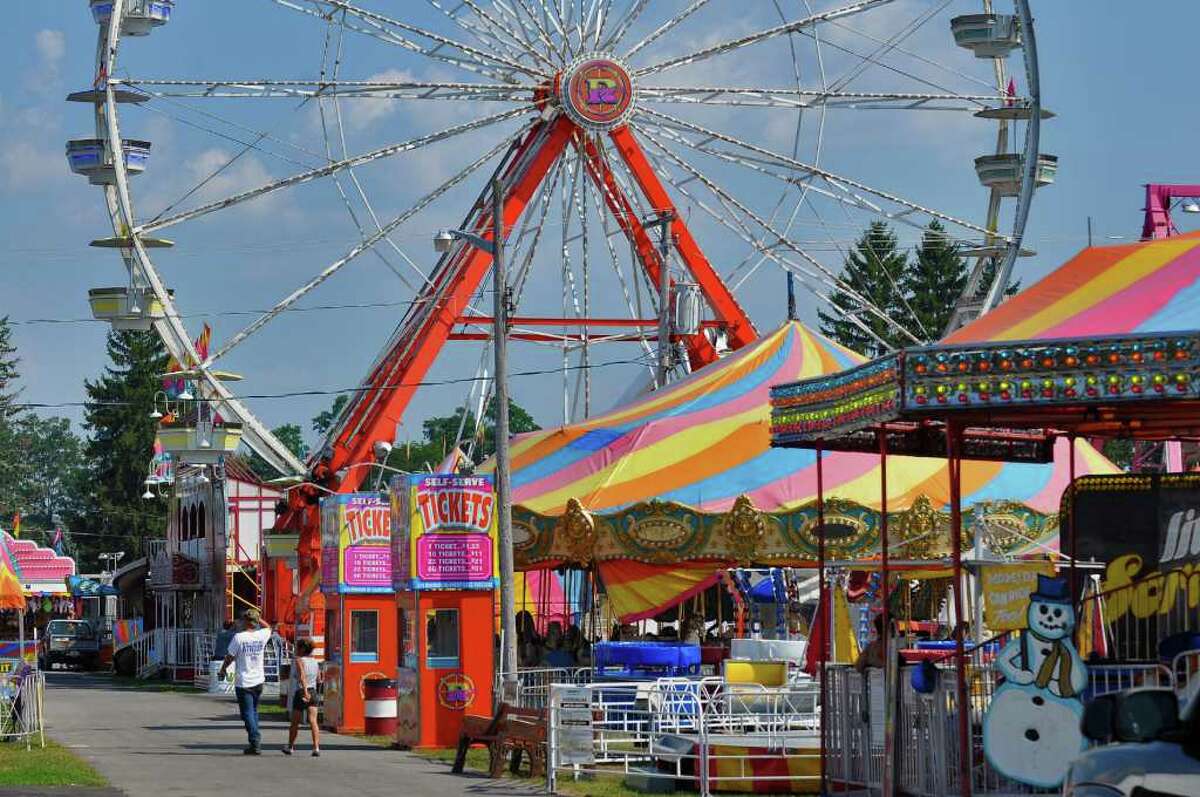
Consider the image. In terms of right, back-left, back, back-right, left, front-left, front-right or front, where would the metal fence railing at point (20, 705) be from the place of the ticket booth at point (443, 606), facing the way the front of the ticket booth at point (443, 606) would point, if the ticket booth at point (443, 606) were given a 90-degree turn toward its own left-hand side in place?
back

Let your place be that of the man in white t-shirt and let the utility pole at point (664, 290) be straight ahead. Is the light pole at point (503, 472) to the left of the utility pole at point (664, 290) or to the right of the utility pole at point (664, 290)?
right

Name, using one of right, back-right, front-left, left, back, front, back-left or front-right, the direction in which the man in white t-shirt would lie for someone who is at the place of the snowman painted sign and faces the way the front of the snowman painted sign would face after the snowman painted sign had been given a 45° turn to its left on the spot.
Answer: back

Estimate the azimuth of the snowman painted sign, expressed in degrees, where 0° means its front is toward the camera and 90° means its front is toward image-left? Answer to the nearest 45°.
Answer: approximately 0°

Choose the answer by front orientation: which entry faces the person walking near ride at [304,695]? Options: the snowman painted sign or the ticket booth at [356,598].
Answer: the ticket booth

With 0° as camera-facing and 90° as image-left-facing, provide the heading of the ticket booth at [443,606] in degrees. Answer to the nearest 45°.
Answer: approximately 0°
